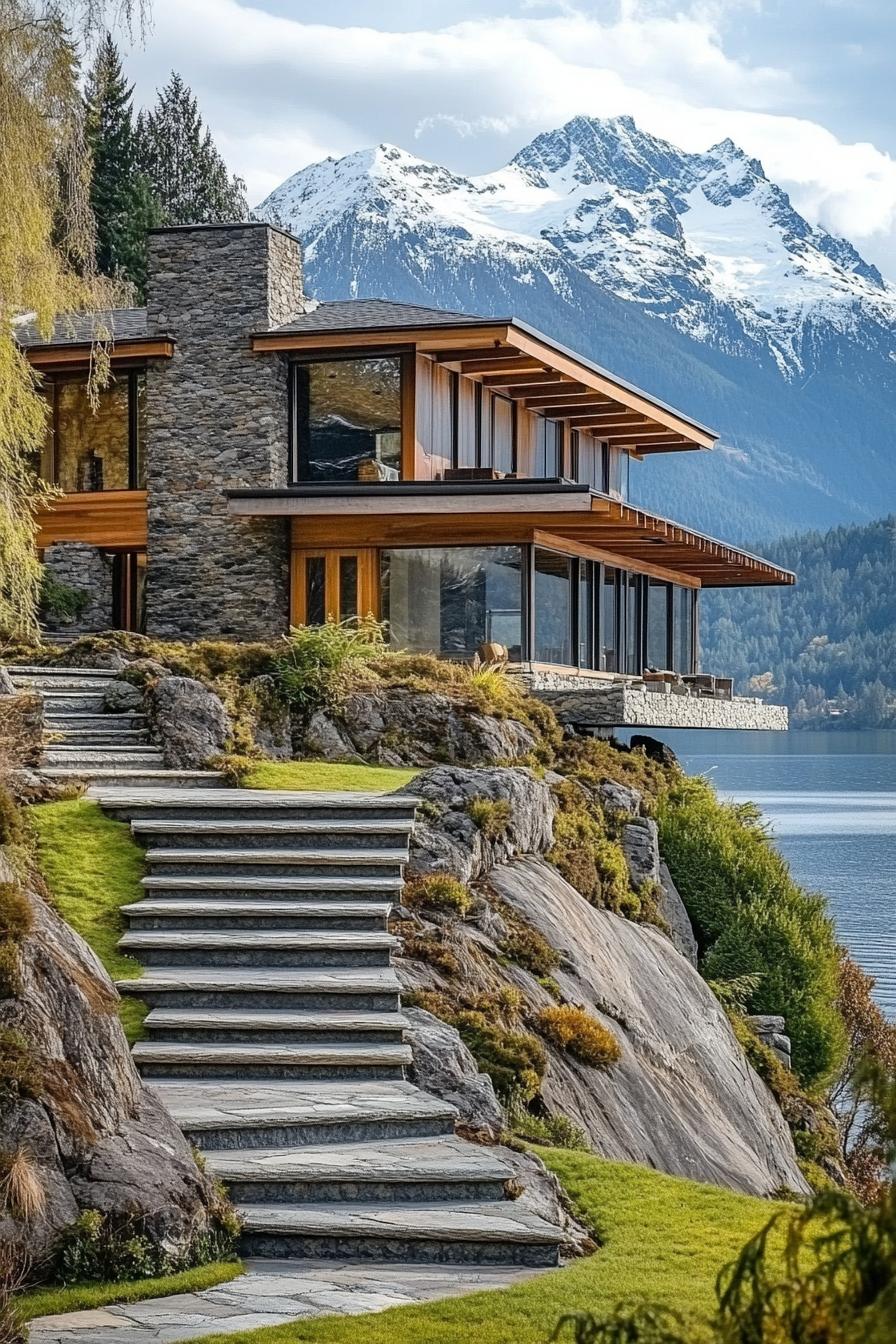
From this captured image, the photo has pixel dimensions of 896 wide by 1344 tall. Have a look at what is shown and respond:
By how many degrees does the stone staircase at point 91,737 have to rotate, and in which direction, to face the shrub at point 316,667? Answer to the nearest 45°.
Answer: approximately 135° to its left

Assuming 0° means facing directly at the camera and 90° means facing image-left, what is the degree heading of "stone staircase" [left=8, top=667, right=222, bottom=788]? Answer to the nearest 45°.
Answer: approximately 0°

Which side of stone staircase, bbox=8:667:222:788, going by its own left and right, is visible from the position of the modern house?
back

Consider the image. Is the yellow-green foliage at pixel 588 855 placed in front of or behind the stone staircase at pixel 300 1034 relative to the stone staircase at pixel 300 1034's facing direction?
behind

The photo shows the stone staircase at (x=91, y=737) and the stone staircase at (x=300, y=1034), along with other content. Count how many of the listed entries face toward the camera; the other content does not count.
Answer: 2

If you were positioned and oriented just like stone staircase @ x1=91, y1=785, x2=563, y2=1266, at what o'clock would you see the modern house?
The modern house is roughly at 6 o'clock from the stone staircase.

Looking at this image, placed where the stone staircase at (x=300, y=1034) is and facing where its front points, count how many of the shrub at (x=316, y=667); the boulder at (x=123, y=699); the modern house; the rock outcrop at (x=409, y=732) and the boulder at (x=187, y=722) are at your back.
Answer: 5

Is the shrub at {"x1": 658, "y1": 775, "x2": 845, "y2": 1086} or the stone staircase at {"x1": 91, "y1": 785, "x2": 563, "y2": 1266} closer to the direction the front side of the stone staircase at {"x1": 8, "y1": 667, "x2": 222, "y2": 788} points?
the stone staircase

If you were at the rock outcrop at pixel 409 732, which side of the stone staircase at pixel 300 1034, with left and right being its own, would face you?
back

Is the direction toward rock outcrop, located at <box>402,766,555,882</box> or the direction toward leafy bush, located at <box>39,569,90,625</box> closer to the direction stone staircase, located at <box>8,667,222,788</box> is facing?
the rock outcrop
